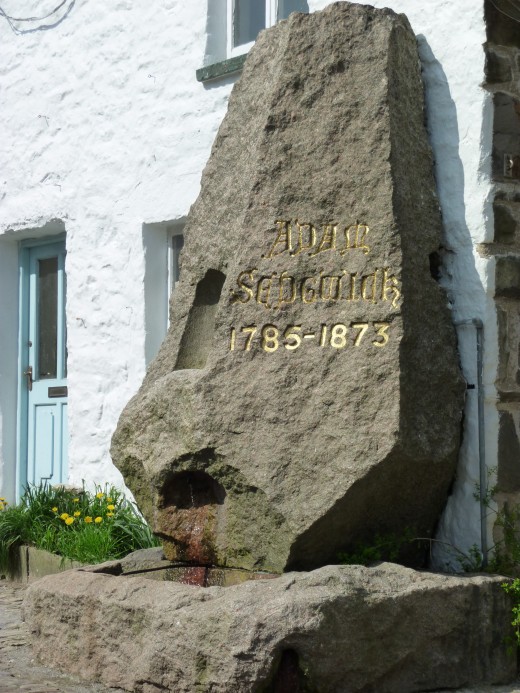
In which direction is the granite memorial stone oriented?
toward the camera

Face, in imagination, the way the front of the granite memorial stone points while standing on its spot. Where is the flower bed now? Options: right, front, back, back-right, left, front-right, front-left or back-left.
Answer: back-right

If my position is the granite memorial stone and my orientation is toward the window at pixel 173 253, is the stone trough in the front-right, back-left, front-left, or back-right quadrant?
back-left

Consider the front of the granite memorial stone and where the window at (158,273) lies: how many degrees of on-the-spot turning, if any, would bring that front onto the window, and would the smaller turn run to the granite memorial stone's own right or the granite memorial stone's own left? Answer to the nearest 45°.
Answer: approximately 135° to the granite memorial stone's own right

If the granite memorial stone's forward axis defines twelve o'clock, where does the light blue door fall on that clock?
The light blue door is roughly at 5 o'clock from the granite memorial stone.

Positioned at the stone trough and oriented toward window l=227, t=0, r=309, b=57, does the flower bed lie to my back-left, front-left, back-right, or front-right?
front-left
